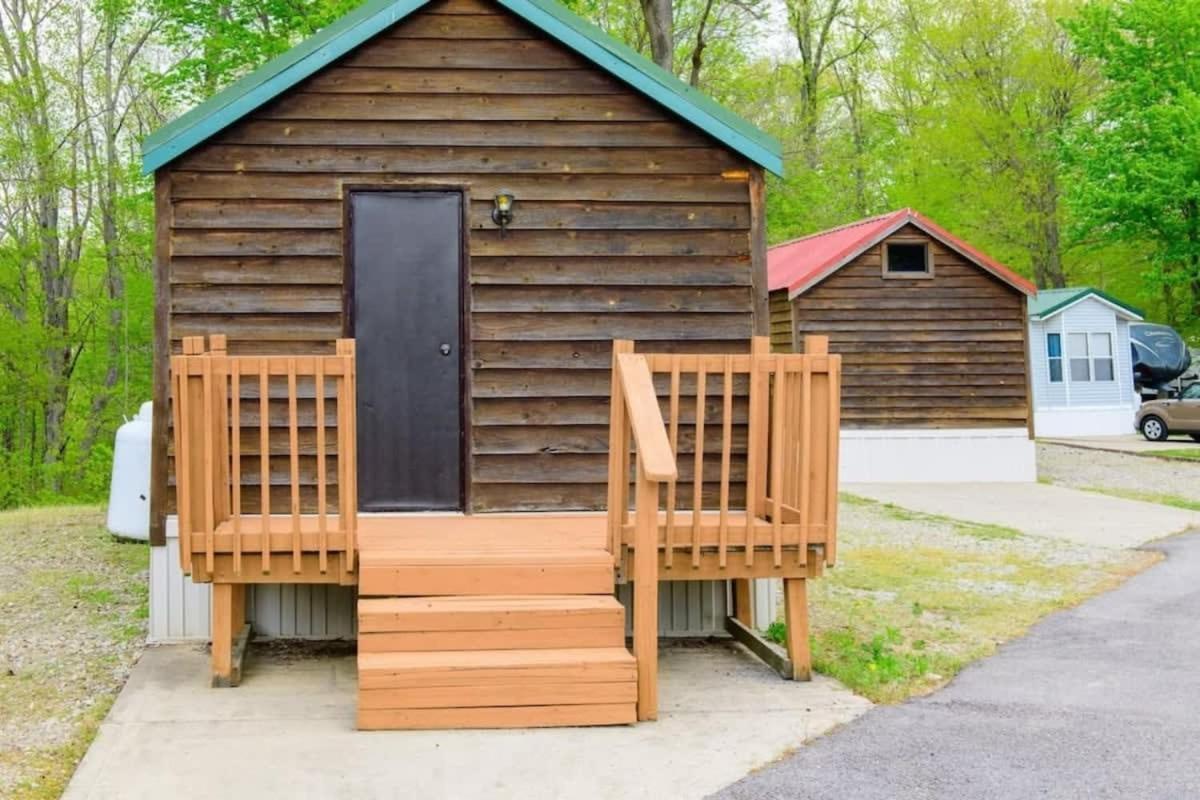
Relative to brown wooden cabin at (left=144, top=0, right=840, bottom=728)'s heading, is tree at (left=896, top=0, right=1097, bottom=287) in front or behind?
behind

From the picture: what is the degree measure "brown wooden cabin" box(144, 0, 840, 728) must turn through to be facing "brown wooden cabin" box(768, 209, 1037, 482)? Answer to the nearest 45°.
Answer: approximately 135° to its left

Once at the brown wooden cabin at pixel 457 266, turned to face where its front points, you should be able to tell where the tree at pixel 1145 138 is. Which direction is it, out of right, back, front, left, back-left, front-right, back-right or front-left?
back-left

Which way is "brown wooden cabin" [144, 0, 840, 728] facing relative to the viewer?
toward the camera

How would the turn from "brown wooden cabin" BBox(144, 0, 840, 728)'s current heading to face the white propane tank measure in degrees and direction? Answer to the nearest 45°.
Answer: approximately 135° to its right
